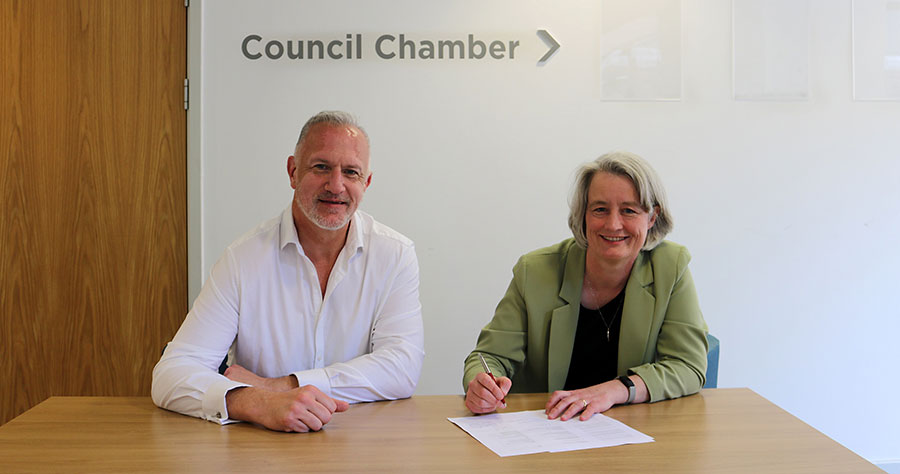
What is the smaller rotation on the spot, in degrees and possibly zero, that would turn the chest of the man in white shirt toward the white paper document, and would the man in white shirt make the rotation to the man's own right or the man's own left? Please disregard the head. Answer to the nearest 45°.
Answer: approximately 45° to the man's own left

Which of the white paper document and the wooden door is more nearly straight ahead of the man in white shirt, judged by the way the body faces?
the white paper document

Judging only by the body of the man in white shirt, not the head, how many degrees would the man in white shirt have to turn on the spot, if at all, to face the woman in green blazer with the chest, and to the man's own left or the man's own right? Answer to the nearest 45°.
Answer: approximately 90° to the man's own left

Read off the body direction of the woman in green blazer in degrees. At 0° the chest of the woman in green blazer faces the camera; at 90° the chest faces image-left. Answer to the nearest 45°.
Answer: approximately 0°

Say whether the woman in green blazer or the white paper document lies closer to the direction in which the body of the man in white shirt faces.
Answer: the white paper document

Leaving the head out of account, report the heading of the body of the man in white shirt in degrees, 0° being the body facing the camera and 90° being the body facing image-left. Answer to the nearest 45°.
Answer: approximately 0°

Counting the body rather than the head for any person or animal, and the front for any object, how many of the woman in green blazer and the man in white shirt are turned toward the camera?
2

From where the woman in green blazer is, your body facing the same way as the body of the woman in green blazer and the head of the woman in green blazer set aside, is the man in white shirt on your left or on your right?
on your right
